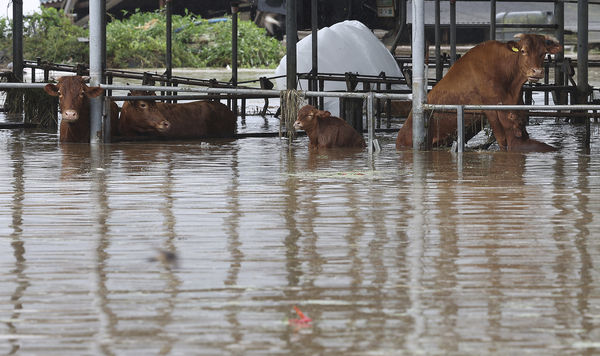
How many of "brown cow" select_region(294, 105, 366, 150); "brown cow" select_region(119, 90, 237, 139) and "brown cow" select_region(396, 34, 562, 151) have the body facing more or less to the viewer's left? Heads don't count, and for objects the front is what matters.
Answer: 2

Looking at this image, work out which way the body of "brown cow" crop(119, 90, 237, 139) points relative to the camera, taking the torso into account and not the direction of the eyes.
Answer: to the viewer's left

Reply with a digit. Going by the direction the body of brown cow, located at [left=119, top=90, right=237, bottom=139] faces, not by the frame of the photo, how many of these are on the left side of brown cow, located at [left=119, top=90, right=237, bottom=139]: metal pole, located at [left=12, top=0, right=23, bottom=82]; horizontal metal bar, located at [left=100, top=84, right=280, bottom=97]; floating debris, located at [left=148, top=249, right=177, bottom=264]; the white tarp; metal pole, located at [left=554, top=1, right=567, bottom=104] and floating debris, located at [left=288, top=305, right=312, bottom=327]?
3

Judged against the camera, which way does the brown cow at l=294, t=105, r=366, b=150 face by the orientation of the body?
to the viewer's left

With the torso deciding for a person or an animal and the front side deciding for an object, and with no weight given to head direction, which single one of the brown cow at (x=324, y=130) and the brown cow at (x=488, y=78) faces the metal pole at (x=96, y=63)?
the brown cow at (x=324, y=130)

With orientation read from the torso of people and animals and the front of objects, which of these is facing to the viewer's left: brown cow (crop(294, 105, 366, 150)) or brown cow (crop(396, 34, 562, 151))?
brown cow (crop(294, 105, 366, 150))

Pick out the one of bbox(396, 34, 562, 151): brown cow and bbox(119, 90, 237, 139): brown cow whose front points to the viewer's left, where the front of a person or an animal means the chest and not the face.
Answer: bbox(119, 90, 237, 139): brown cow

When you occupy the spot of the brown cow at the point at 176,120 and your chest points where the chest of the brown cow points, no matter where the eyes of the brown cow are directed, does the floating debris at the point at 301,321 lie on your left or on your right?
on your left

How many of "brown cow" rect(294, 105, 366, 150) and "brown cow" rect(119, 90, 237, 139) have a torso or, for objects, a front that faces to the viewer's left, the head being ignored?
2

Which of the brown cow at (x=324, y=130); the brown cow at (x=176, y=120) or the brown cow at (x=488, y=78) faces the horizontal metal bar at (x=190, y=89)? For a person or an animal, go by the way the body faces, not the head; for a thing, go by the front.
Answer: the brown cow at (x=324, y=130)

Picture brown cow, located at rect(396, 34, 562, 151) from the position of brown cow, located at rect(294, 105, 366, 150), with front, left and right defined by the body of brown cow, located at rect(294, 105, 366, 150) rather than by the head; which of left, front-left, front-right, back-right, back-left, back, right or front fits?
back

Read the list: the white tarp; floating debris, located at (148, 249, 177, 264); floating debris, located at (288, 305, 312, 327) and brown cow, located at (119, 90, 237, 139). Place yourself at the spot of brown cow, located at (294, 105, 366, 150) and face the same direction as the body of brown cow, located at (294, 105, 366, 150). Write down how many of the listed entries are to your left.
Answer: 2

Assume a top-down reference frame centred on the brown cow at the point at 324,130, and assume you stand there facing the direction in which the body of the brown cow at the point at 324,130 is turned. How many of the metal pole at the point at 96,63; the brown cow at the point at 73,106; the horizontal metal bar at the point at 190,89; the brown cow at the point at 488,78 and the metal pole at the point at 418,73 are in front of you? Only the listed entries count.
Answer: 3

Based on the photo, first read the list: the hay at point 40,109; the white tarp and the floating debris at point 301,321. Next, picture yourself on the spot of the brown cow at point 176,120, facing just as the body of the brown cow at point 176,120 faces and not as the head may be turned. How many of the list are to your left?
1
